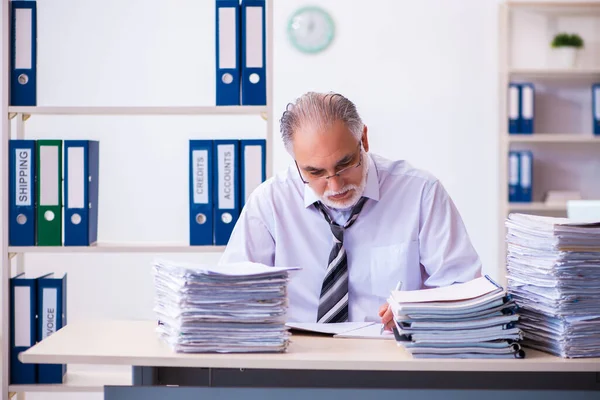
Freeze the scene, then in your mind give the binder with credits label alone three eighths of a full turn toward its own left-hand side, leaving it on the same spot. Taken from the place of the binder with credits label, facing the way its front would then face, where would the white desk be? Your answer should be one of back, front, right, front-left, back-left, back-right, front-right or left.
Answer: back-right

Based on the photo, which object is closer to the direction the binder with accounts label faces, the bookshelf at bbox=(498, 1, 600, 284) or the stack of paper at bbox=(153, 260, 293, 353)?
the stack of paper

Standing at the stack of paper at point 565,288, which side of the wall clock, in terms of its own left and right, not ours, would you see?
front

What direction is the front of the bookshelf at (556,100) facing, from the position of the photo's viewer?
facing the viewer

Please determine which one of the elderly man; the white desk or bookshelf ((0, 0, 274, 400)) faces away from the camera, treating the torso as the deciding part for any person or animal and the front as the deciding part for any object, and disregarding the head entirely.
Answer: the white desk

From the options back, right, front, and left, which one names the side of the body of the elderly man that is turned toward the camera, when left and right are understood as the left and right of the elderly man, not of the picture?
front

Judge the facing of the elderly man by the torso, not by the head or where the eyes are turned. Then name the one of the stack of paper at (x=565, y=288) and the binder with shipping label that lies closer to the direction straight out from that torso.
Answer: the stack of paper

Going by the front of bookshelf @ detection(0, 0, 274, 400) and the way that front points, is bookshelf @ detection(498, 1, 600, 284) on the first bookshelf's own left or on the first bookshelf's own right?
on the first bookshelf's own left

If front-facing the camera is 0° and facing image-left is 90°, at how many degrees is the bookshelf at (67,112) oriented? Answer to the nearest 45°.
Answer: approximately 0°

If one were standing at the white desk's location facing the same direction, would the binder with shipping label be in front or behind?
in front

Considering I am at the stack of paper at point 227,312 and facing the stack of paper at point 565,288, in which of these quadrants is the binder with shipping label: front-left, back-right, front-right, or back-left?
back-left

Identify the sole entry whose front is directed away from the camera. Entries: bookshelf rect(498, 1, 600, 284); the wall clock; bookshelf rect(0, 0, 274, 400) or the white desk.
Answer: the white desk

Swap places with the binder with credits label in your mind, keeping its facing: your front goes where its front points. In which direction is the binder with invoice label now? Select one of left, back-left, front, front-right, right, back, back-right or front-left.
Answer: right

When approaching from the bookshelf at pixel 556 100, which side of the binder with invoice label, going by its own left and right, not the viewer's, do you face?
left
